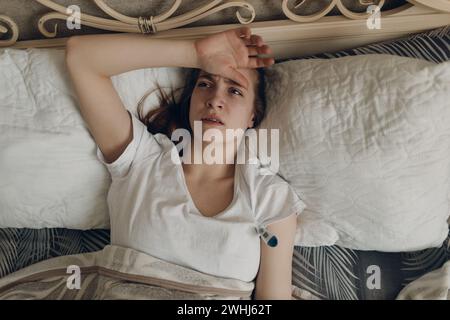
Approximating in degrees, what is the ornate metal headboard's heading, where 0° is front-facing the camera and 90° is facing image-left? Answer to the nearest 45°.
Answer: approximately 0°
